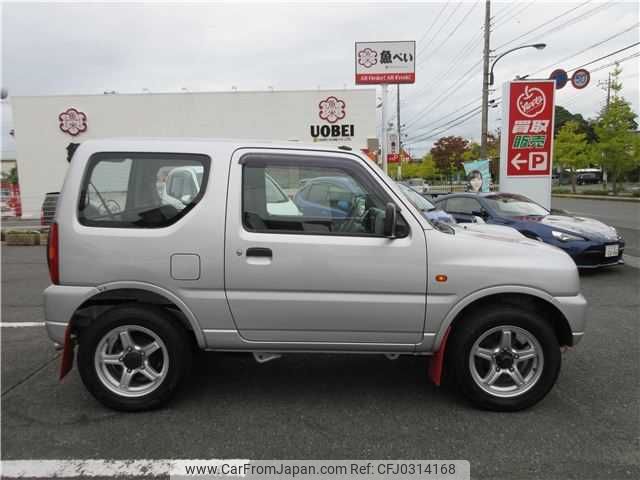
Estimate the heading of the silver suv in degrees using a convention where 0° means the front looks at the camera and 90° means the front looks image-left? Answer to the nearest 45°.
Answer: approximately 270°

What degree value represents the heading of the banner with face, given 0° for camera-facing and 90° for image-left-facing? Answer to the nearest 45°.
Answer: approximately 0°

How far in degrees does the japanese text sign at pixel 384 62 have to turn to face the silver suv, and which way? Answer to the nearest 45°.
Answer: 0° — it already faces it

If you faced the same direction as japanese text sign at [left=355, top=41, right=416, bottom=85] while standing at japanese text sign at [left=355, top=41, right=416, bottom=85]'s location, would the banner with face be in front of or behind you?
in front

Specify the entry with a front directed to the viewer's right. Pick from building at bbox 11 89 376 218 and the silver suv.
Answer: the silver suv

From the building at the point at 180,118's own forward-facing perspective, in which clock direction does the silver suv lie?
The silver suv is roughly at 12 o'clock from the building.

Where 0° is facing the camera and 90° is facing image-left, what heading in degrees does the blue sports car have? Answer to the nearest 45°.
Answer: approximately 315°

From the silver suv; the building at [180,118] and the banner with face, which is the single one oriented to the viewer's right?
the silver suv

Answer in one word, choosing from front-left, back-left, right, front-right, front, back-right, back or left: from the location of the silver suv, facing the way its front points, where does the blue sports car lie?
front-left

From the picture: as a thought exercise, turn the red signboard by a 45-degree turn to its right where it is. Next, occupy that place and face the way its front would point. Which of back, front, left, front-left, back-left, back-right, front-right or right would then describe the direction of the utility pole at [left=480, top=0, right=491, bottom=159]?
back-right

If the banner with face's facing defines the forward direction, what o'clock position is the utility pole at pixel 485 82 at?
The utility pole is roughly at 6 o'clock from the banner with face.

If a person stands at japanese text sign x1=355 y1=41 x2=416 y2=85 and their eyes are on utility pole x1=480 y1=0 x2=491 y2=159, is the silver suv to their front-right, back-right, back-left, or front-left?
back-right

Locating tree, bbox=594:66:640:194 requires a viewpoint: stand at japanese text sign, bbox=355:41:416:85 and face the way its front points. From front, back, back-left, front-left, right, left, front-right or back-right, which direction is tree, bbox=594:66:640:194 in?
back-left
